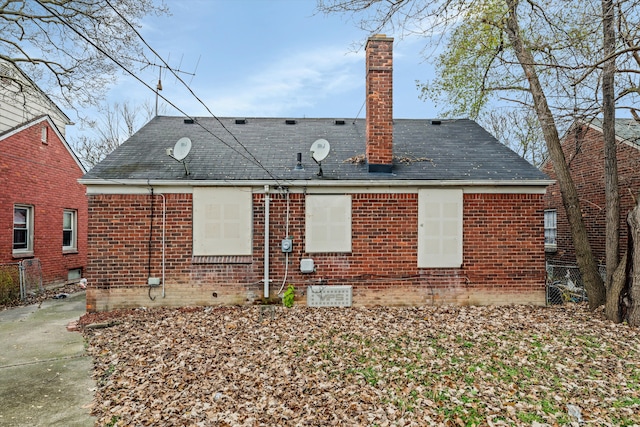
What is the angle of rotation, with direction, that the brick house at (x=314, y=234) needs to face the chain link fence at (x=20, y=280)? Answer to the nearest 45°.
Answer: approximately 90° to its left

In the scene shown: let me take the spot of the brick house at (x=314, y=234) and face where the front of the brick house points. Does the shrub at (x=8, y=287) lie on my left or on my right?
on my left

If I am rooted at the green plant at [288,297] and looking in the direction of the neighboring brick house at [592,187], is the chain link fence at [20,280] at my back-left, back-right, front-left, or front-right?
back-left

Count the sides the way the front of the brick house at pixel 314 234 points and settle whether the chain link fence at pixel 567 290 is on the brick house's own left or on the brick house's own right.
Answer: on the brick house's own right

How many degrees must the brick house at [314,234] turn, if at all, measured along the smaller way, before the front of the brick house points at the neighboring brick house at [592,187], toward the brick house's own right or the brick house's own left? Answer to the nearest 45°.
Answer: approximately 45° to the brick house's own right

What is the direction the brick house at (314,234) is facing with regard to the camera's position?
facing away from the viewer

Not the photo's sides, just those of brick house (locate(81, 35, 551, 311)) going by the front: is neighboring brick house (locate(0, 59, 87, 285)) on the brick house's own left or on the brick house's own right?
on the brick house's own left
